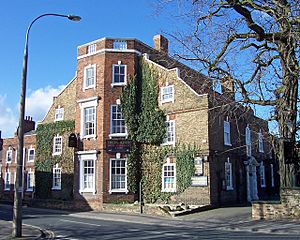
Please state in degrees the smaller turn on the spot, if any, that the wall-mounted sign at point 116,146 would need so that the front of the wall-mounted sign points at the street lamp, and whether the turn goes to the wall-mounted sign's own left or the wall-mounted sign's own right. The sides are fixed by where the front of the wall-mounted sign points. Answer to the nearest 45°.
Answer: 0° — it already faces it

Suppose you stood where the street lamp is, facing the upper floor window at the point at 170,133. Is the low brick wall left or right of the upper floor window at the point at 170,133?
right

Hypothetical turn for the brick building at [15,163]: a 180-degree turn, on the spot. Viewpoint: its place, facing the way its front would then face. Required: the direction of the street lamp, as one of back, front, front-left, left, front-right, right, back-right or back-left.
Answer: back

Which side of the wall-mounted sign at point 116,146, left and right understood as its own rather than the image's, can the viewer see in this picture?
front

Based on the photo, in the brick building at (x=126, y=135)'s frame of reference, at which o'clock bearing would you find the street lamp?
The street lamp is roughly at 2 o'clock from the brick building.

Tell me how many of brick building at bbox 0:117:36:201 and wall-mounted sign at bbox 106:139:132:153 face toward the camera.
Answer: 2

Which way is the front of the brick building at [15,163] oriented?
toward the camera
